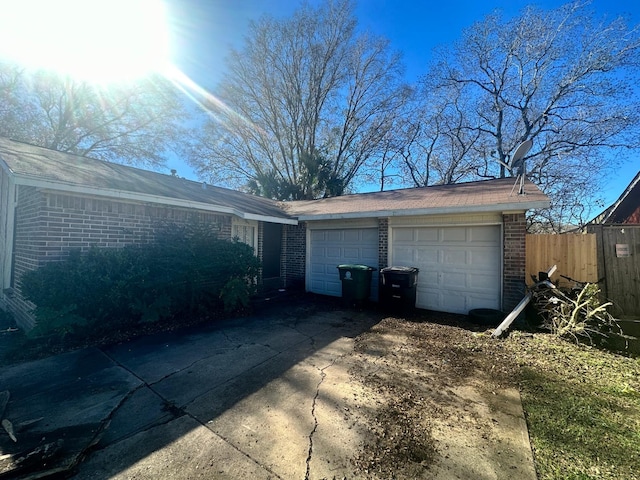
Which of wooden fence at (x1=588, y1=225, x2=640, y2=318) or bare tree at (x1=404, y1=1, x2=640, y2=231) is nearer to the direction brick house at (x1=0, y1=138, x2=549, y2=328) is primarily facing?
the wooden fence

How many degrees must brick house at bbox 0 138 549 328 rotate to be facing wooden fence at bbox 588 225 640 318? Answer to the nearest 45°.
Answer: approximately 45° to its left

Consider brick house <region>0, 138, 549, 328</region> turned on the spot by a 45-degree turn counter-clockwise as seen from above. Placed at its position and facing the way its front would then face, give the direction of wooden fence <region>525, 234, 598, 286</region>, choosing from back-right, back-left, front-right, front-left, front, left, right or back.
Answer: front

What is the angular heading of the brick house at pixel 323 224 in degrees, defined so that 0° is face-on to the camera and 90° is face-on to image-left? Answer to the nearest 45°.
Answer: approximately 315°

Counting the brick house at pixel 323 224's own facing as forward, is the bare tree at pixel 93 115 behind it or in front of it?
behind

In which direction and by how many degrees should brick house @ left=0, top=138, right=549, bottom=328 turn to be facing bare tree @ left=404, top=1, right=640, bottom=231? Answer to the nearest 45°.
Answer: approximately 90° to its left

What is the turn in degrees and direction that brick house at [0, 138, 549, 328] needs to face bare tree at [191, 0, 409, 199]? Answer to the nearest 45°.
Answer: approximately 135° to its left

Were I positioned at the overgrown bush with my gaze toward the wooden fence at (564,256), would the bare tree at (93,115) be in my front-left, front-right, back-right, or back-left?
back-left
